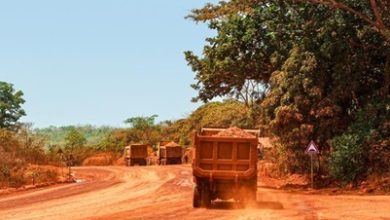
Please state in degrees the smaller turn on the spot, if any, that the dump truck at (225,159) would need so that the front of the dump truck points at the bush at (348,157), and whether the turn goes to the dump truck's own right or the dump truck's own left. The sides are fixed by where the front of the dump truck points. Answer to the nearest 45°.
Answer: approximately 45° to the dump truck's own right

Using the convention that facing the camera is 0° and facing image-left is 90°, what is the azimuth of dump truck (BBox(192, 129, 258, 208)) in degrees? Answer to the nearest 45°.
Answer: approximately 180°
